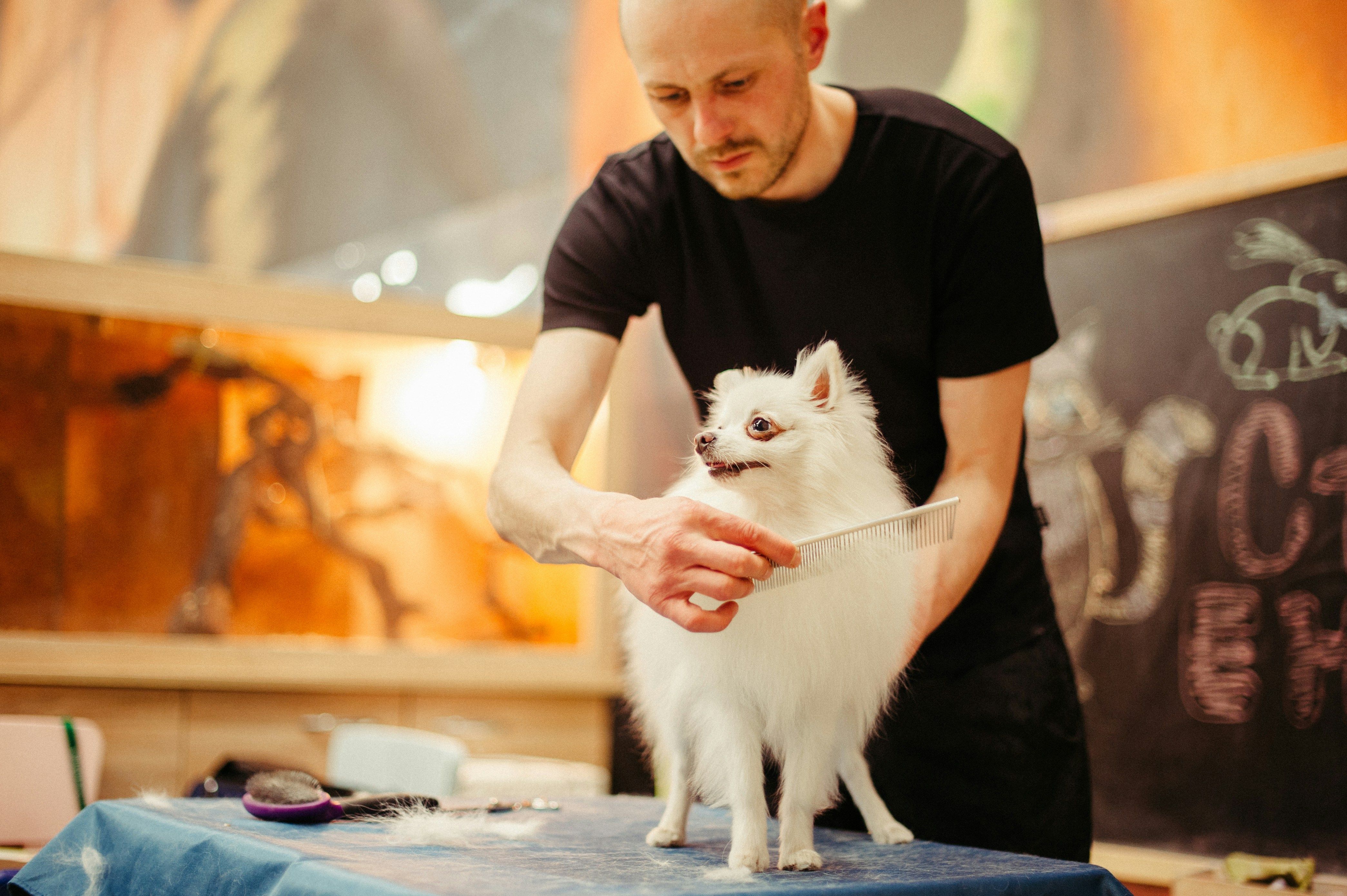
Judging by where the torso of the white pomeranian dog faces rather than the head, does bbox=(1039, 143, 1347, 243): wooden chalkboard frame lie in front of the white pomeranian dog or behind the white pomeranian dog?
behind

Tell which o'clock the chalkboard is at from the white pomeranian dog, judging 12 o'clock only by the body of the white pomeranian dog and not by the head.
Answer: The chalkboard is roughly at 7 o'clock from the white pomeranian dog.

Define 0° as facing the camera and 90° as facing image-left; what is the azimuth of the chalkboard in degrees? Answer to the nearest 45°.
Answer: approximately 45°

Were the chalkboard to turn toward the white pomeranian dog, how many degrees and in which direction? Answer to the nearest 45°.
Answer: approximately 45° to its left

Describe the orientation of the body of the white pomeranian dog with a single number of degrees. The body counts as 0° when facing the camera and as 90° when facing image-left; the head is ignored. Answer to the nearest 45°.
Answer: approximately 0°

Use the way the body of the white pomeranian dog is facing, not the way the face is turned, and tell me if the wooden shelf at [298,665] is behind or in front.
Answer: behind
